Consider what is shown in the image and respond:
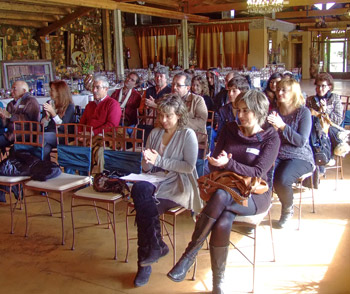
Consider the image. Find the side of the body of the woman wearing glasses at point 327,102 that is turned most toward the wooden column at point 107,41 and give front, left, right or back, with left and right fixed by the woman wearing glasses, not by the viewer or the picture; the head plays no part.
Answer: right

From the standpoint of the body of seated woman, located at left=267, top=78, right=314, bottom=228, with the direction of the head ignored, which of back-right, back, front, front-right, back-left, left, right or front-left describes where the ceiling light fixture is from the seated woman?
back-right

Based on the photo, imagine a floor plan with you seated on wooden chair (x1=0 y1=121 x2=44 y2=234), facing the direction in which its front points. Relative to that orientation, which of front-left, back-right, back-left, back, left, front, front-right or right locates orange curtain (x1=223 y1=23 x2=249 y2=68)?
back

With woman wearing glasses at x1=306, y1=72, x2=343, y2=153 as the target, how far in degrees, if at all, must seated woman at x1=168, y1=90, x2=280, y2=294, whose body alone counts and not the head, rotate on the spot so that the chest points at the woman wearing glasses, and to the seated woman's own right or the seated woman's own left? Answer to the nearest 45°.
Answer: approximately 180°

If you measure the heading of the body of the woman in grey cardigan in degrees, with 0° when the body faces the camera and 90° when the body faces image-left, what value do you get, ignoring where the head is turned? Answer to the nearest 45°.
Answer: approximately 45°

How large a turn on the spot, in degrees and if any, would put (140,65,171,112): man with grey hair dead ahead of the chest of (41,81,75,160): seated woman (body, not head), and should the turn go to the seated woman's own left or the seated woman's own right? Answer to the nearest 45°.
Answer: approximately 180°

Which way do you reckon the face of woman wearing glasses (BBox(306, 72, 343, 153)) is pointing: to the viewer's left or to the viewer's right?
to the viewer's left
